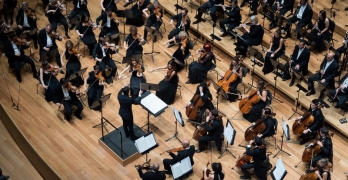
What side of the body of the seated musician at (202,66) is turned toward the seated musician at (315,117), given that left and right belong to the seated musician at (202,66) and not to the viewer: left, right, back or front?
left

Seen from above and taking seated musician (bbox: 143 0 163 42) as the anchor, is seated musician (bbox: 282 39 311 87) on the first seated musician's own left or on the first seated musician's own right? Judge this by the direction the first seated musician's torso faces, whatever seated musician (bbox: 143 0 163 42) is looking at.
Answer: on the first seated musician's own left

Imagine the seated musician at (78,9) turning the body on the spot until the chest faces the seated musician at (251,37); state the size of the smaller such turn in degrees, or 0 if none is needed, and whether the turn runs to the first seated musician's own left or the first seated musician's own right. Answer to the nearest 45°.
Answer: approximately 90° to the first seated musician's own left

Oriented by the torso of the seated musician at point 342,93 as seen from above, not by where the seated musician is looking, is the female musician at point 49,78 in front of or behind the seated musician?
in front

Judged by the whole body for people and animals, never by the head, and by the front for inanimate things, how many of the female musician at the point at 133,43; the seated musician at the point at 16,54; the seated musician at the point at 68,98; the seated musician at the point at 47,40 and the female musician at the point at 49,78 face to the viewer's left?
0

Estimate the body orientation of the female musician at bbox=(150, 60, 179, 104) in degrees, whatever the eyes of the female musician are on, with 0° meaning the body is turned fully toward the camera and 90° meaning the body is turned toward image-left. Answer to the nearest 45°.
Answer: approximately 45°

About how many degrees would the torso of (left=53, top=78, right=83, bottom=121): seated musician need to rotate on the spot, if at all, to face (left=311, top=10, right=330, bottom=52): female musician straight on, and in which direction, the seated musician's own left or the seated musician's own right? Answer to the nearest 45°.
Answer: approximately 45° to the seated musician's own left

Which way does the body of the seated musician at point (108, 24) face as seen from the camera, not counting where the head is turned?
toward the camera

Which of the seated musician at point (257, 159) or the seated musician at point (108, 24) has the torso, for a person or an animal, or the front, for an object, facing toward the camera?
the seated musician at point (108, 24)

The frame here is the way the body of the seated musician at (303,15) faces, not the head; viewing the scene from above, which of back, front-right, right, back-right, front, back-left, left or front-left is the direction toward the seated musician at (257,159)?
front-left

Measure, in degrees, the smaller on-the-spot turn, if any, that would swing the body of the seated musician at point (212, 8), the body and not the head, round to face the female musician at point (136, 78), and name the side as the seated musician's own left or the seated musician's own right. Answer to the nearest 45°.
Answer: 0° — they already face them

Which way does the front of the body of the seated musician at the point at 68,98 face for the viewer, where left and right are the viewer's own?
facing the viewer and to the right of the viewer

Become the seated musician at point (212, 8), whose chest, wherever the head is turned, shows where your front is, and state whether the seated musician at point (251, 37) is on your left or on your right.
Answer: on your left

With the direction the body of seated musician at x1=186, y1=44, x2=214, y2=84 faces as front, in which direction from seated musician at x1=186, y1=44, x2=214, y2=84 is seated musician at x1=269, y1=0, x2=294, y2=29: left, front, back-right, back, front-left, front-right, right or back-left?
back

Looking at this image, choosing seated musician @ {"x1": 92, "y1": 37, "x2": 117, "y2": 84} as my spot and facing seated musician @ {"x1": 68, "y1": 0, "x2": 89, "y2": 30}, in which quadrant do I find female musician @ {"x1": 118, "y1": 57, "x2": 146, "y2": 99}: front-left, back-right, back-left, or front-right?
back-right

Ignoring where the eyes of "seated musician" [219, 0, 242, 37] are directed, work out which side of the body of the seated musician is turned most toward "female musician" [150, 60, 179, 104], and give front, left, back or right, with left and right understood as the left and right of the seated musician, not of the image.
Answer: front

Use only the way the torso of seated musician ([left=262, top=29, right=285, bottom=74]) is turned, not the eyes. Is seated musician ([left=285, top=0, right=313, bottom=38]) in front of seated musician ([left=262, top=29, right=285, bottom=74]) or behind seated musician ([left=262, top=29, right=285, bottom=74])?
behind

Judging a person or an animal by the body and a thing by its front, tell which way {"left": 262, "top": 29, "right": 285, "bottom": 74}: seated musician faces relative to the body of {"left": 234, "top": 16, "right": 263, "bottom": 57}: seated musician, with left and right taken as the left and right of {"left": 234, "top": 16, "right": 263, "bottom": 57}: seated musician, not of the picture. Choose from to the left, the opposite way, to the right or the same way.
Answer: the same way

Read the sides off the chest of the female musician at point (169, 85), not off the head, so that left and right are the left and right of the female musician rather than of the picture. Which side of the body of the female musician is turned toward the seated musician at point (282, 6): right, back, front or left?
back

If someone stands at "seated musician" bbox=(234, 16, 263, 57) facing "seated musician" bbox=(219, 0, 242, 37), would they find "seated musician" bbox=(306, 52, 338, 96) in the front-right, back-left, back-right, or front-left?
back-right

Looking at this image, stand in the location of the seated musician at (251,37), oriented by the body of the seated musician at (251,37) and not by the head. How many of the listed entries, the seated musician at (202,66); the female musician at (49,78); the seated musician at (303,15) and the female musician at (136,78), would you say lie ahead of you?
3
